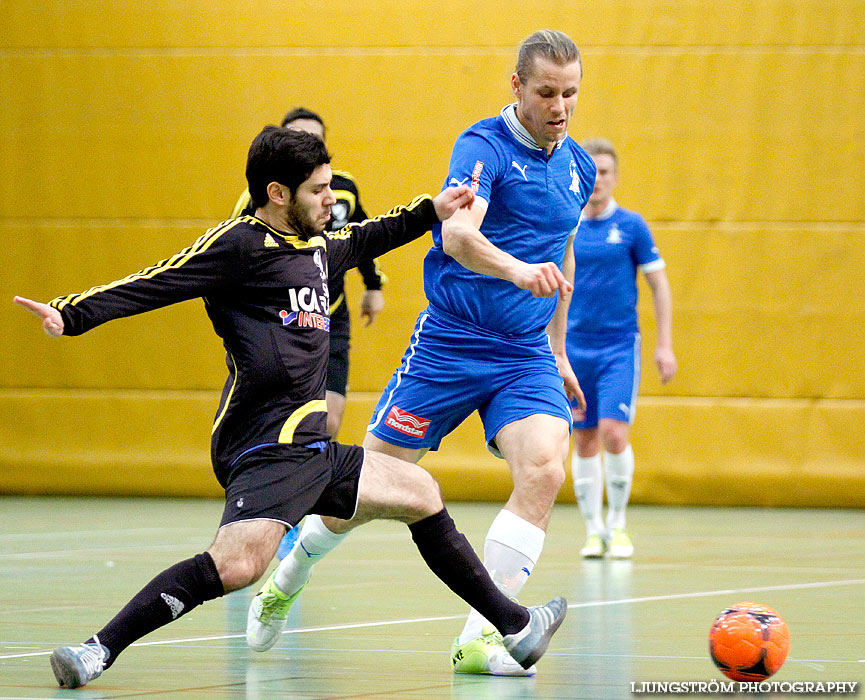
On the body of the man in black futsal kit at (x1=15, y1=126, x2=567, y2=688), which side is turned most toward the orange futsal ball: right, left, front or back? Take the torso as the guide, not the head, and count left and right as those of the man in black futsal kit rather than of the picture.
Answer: front

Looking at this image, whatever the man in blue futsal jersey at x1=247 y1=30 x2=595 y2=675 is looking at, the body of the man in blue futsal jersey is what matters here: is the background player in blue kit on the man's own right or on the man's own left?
on the man's own left

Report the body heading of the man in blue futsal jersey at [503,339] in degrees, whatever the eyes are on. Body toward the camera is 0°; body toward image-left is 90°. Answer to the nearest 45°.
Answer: approximately 315°

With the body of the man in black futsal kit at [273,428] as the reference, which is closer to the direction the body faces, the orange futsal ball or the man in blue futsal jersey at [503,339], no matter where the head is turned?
the orange futsal ball

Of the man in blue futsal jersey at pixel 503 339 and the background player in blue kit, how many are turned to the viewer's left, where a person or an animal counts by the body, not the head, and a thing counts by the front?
0

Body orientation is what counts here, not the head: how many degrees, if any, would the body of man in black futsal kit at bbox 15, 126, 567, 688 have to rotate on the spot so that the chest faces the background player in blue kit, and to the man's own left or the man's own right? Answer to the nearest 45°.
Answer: approximately 90° to the man's own left

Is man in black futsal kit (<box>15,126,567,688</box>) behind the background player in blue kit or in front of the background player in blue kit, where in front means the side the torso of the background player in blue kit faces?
in front

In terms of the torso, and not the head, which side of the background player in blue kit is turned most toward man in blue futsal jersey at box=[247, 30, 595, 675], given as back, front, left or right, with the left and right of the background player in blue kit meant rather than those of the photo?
front

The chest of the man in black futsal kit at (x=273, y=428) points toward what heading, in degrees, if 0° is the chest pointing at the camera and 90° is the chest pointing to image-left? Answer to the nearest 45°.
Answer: approximately 315°

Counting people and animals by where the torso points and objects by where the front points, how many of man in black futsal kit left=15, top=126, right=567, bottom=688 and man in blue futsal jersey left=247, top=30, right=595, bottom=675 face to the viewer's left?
0

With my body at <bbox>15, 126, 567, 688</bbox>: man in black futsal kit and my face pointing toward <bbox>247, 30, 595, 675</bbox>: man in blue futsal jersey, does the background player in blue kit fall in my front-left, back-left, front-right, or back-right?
front-left

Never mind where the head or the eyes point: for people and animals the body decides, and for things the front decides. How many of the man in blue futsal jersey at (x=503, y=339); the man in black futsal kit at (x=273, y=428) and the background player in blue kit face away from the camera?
0

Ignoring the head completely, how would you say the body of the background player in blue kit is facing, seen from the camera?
toward the camera

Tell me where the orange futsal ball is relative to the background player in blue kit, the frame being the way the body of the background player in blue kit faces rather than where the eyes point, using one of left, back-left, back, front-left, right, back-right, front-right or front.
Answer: front
